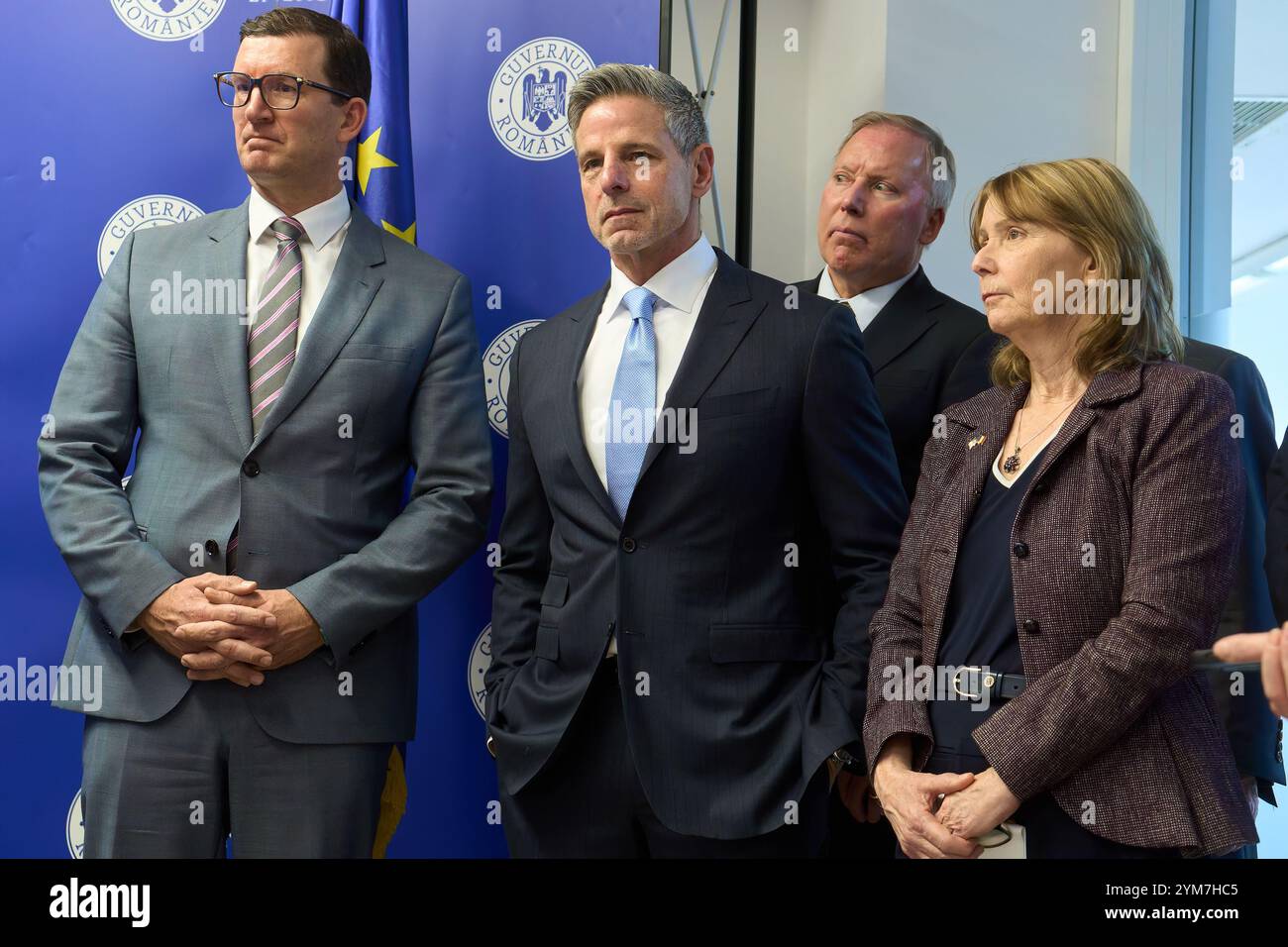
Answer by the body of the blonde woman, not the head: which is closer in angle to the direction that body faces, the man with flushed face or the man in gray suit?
the man in gray suit

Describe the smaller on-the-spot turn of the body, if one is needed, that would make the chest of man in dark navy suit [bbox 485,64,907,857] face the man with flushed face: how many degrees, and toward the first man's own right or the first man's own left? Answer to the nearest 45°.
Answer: approximately 180°

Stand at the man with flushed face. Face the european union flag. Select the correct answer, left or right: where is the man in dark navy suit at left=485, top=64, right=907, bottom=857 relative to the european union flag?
left

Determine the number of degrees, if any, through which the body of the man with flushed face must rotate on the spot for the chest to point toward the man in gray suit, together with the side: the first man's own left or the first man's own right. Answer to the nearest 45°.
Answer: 0° — they already face them

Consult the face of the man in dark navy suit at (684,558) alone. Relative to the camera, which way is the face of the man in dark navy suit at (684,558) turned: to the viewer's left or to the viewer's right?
to the viewer's left

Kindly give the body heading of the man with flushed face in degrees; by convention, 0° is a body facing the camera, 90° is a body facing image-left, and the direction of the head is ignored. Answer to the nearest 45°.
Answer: approximately 45°

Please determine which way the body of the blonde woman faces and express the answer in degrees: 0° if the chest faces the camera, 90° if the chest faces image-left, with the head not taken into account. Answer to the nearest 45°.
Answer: approximately 45°

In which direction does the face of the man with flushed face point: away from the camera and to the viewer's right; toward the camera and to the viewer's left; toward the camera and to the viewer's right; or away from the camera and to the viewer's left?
toward the camera and to the viewer's left
